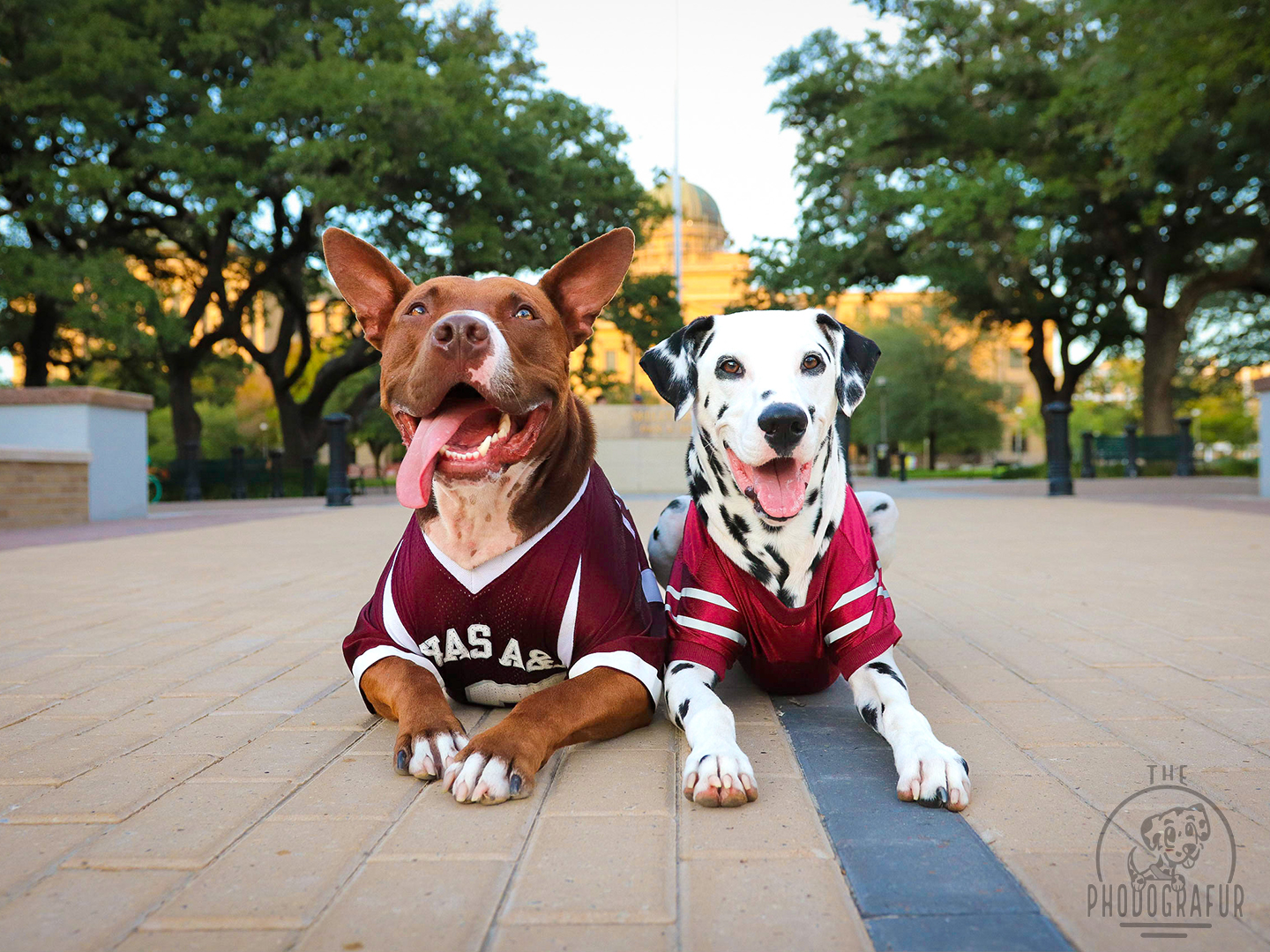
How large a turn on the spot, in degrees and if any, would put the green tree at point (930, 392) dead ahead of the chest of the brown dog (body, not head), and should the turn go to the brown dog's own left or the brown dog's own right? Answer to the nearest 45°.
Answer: approximately 135° to the brown dog's own left

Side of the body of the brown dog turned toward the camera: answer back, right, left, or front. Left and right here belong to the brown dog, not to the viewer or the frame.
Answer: front

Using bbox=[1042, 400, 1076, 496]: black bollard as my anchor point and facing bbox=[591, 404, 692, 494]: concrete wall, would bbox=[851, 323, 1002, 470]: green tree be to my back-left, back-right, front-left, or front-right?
front-right

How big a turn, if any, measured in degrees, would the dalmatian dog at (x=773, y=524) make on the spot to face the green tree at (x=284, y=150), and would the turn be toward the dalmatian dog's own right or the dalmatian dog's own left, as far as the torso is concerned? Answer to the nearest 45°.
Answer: approximately 135° to the dalmatian dog's own right

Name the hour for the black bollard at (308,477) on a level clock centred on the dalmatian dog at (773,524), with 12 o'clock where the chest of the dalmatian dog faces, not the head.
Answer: The black bollard is roughly at 5 o'clock from the dalmatian dog.

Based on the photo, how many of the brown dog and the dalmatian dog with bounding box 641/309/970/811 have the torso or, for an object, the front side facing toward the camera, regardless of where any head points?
2

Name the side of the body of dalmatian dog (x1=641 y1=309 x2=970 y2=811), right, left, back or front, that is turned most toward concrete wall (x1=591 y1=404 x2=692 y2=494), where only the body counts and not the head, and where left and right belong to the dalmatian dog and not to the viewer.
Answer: back

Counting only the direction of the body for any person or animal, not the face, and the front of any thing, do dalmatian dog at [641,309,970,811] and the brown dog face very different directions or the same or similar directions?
same or similar directions

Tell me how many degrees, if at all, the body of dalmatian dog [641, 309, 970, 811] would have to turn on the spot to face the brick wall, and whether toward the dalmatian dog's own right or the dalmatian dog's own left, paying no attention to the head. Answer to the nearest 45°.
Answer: approximately 135° to the dalmatian dog's own right

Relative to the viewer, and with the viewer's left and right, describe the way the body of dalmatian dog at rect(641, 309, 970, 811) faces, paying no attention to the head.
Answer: facing the viewer

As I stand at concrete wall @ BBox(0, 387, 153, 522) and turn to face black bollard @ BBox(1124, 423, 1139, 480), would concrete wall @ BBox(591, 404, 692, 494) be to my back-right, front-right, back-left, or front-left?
front-left

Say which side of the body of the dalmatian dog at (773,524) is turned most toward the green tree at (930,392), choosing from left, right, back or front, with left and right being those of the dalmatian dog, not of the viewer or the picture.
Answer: back

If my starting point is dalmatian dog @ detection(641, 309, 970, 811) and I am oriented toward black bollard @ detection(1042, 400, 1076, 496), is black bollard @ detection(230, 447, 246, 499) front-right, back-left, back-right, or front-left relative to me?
front-left

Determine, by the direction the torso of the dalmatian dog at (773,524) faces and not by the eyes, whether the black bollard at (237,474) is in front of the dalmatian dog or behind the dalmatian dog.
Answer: behind

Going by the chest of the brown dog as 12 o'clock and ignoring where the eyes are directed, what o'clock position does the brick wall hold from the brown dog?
The brick wall is roughly at 5 o'clock from the brown dog.
